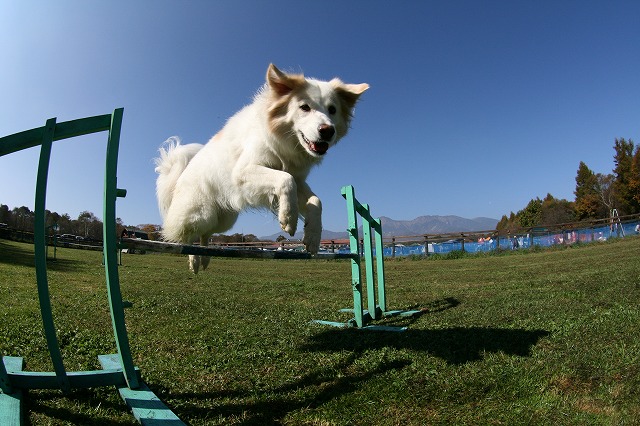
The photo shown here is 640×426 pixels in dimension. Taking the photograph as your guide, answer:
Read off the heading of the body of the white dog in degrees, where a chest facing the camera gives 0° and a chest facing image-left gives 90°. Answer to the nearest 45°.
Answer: approximately 315°

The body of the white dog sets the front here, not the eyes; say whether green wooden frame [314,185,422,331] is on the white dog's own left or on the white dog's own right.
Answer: on the white dog's own left

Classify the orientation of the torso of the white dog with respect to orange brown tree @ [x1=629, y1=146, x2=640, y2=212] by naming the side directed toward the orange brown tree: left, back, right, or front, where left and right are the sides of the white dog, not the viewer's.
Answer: left

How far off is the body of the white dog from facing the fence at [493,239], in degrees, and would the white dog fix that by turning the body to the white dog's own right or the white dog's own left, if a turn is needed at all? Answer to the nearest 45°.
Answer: approximately 90° to the white dog's own left
